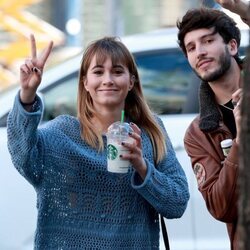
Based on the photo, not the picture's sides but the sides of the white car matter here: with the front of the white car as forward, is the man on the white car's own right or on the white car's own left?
on the white car's own left

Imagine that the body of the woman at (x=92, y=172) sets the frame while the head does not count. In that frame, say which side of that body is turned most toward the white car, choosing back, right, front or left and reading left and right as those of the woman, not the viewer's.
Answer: back

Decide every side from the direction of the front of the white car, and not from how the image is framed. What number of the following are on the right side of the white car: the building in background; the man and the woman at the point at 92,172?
1

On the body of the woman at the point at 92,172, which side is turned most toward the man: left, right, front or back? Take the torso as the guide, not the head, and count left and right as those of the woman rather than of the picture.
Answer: left

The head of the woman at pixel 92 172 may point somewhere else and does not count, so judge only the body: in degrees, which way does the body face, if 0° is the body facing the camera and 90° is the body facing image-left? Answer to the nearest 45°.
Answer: approximately 0°

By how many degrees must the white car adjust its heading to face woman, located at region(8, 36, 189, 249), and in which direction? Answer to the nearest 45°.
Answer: approximately 90° to its left

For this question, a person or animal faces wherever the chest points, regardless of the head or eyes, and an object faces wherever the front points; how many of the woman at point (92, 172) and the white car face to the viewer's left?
1

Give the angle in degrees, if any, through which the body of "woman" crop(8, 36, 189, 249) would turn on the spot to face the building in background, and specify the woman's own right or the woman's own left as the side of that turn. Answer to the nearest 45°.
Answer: approximately 180°

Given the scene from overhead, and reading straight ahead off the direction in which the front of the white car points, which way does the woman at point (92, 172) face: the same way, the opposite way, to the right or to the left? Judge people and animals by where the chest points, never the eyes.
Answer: to the left
